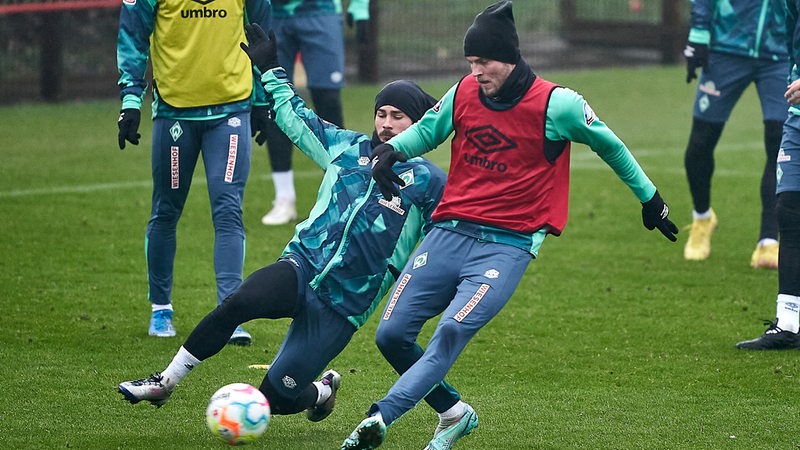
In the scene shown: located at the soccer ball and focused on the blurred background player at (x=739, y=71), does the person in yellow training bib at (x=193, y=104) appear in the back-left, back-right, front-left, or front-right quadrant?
front-left

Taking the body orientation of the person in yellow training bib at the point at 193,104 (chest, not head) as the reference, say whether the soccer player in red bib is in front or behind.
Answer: in front

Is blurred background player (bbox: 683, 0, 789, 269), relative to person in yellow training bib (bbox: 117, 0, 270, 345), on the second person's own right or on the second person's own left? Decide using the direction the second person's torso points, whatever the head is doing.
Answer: on the second person's own left

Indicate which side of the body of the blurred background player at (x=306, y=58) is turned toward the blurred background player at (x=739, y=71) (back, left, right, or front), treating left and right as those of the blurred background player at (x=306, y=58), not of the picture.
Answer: left

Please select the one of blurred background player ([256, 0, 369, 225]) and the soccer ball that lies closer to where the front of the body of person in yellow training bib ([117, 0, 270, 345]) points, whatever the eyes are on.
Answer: the soccer ball

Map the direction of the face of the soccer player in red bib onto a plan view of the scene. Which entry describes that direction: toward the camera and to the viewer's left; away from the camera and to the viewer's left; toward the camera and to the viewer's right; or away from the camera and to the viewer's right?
toward the camera and to the viewer's left

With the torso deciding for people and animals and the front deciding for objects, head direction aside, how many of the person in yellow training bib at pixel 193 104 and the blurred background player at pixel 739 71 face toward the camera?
2

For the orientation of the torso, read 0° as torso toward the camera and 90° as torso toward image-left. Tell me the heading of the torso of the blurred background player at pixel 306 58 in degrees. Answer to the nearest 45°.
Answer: approximately 45°

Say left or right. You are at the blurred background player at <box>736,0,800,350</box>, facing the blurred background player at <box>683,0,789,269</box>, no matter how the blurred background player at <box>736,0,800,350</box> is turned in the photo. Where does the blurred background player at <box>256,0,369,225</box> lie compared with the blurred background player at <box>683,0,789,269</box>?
left

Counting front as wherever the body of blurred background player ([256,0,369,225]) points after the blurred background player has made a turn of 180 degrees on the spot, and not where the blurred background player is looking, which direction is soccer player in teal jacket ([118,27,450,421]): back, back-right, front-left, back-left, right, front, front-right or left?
back-right

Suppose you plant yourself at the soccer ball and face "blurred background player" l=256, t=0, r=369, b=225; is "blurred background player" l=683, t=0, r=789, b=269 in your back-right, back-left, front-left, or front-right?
front-right

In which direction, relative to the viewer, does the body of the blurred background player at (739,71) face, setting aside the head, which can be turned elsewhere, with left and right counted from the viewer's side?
facing the viewer
